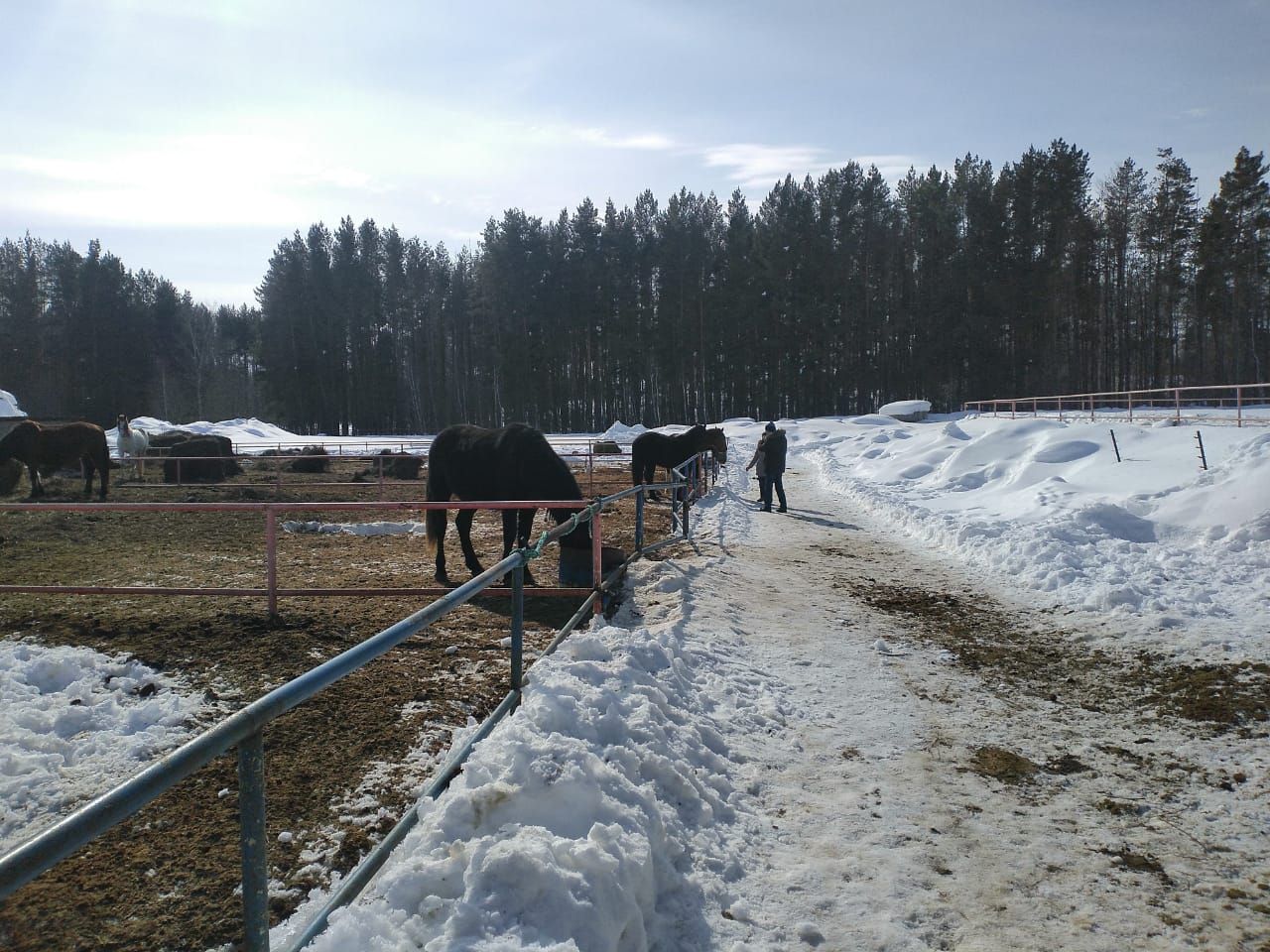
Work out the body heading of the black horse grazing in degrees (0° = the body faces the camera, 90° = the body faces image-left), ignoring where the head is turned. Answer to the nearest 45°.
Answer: approximately 270°

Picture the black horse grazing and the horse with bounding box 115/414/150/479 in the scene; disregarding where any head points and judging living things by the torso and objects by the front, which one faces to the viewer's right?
the black horse grazing

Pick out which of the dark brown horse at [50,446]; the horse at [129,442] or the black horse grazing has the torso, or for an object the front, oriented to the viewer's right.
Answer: the black horse grazing

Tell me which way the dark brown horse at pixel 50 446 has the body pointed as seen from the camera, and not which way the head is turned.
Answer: to the viewer's left

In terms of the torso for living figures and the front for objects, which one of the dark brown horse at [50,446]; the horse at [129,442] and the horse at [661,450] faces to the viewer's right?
the horse at [661,450]

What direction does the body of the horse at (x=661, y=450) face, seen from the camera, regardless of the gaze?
to the viewer's right

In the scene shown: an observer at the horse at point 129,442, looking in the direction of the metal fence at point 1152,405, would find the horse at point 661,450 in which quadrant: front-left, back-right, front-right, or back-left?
front-right

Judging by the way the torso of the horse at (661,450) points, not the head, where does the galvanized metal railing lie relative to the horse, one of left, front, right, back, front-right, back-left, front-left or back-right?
right

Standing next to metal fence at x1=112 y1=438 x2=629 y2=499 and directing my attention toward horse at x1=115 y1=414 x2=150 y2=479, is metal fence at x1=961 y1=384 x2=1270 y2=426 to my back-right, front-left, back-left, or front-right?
back-right

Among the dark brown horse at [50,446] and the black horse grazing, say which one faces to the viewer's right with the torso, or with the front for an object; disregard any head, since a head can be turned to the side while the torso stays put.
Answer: the black horse grazing

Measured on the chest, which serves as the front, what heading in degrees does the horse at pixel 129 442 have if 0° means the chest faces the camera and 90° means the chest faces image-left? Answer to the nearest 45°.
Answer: approximately 45°
